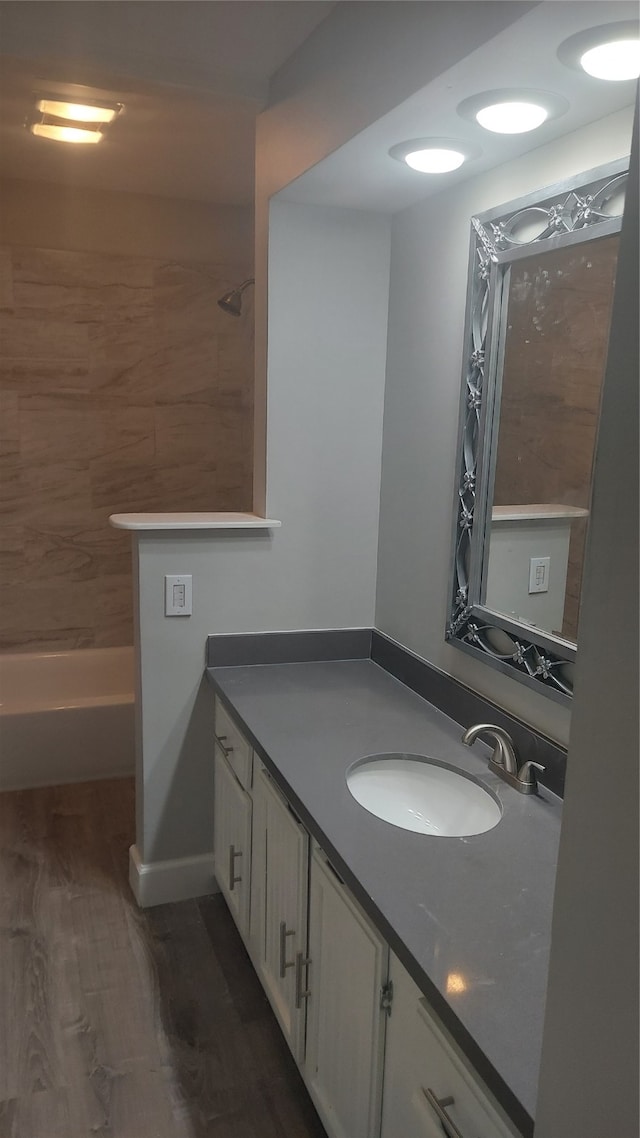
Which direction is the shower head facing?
to the viewer's left

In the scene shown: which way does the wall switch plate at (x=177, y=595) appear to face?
toward the camera

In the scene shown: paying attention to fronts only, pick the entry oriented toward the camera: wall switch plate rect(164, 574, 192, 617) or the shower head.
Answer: the wall switch plate

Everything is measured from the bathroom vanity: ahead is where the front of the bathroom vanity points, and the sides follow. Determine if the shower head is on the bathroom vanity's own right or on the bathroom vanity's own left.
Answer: on the bathroom vanity's own right

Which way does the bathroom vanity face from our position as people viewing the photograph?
facing the viewer and to the left of the viewer

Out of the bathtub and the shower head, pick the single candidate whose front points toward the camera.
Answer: the bathtub

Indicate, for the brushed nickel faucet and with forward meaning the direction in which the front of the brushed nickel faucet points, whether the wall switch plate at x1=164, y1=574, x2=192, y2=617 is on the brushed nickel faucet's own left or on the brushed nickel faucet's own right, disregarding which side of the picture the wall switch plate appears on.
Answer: on the brushed nickel faucet's own right

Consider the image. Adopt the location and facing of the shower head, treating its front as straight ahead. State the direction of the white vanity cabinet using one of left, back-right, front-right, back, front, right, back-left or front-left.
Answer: left

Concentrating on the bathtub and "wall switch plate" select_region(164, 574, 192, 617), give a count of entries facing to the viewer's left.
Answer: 0

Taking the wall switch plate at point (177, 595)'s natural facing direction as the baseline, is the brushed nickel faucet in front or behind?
in front

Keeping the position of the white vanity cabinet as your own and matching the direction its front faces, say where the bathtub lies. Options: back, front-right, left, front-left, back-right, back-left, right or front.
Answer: right

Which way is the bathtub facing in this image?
toward the camera

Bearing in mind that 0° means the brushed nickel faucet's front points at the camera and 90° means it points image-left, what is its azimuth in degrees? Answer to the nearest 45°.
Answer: approximately 45°

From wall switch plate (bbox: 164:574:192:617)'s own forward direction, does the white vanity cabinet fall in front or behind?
in front

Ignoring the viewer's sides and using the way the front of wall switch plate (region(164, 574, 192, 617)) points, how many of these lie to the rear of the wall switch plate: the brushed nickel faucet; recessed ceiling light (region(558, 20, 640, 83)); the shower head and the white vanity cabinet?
1

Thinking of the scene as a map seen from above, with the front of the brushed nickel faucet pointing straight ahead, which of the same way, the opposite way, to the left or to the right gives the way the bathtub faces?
to the left
